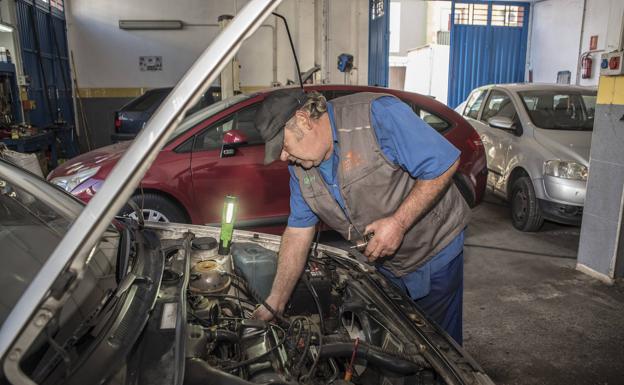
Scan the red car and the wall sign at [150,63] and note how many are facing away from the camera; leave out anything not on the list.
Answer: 0

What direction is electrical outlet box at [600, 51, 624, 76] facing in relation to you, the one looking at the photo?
facing the viewer and to the left of the viewer

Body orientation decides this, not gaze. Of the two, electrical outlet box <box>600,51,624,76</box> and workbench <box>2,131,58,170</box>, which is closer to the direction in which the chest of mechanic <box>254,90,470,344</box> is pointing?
the workbench

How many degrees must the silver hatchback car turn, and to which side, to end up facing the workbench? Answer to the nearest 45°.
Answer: approximately 135° to its right

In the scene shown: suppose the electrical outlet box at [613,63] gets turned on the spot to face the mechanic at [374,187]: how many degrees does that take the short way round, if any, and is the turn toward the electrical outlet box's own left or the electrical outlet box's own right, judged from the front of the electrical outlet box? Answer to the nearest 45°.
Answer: approximately 45° to the electrical outlet box's own left

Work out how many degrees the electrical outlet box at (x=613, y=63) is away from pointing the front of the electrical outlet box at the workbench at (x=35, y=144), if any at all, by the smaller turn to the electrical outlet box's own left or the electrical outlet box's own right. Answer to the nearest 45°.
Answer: approximately 45° to the electrical outlet box's own right

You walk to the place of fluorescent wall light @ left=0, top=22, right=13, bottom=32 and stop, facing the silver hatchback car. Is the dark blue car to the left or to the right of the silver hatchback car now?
left

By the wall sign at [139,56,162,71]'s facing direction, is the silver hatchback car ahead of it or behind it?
ahead

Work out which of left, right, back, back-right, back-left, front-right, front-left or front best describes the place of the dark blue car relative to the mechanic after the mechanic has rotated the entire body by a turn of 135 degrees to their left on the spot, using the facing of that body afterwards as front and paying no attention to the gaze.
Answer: back-left

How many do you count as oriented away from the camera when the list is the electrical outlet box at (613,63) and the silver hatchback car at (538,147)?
0

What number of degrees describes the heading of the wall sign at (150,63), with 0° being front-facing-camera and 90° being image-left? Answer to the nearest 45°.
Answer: approximately 0°

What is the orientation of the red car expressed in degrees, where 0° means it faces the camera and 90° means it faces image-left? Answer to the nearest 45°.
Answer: approximately 45°

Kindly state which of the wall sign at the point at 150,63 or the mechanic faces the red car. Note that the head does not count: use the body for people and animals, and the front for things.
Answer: the wall sign
